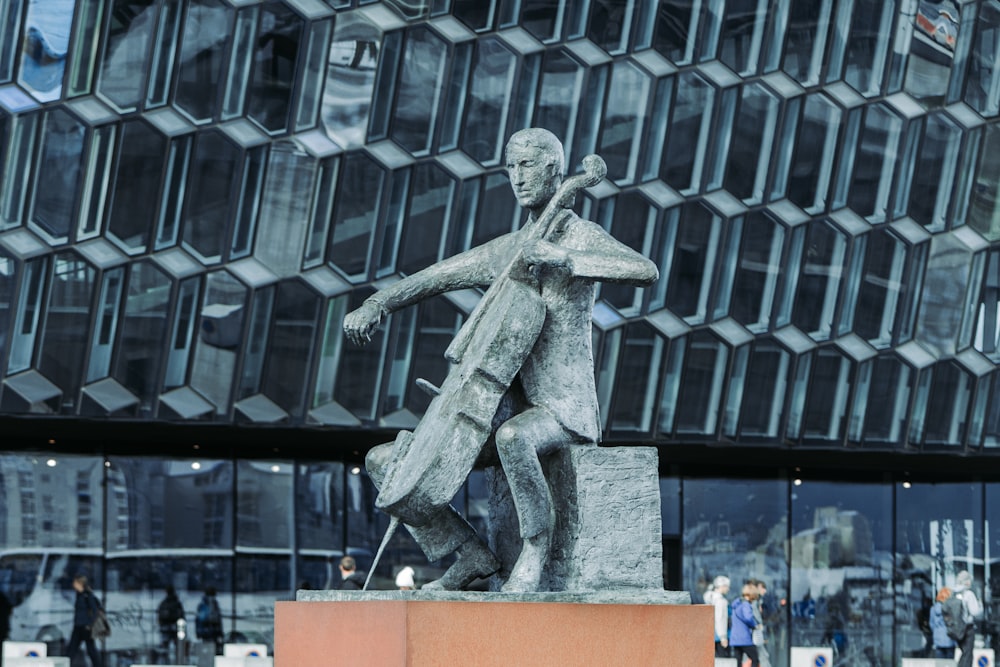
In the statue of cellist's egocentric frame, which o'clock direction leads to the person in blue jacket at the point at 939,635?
The person in blue jacket is roughly at 5 o'clock from the statue of cellist.

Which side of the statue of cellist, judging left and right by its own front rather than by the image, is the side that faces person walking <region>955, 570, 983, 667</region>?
back

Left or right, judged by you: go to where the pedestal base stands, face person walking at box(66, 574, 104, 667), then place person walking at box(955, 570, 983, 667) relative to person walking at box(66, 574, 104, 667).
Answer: right

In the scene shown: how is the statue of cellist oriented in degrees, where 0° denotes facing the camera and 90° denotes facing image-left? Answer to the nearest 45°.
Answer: approximately 45°
